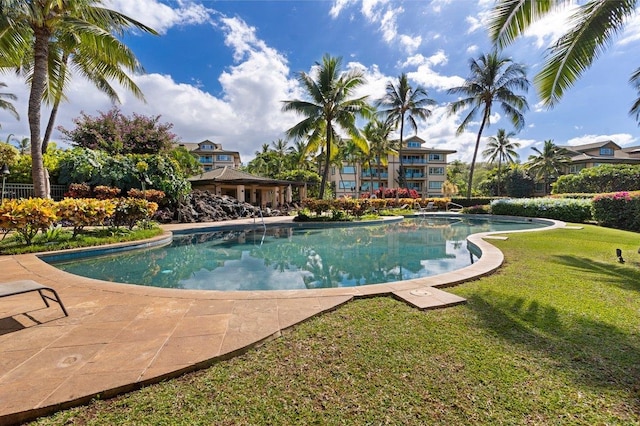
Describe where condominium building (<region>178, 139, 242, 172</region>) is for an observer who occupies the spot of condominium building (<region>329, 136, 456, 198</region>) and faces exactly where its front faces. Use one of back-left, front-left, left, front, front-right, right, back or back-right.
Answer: right

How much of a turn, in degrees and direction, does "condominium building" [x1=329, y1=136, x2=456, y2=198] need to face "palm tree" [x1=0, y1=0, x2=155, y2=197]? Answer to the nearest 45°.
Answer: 0° — it already faces it

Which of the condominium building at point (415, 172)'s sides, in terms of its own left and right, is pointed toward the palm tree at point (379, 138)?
front

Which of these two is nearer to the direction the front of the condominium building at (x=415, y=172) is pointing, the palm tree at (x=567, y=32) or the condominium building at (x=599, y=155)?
the palm tree

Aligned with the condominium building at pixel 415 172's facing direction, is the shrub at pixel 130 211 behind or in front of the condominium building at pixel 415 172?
in front

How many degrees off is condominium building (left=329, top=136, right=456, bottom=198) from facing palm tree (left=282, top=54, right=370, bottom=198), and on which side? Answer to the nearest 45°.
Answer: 0° — it already faces it

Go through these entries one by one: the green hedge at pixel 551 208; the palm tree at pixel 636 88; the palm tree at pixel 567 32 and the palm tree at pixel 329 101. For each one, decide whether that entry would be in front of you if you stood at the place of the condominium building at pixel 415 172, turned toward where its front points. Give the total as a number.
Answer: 4

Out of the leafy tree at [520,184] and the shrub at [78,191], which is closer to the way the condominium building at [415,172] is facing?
the shrub

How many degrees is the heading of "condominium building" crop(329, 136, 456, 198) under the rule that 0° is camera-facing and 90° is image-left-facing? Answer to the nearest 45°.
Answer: approximately 0°

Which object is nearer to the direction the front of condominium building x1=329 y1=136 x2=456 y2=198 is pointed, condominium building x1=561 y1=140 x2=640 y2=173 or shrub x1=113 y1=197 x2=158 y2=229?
the shrub

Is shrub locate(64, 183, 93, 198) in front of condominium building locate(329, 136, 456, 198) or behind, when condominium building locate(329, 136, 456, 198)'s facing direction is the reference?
in front

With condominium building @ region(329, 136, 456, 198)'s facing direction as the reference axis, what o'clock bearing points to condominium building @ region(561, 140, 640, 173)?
condominium building @ region(561, 140, 640, 173) is roughly at 9 o'clock from condominium building @ region(329, 136, 456, 198).

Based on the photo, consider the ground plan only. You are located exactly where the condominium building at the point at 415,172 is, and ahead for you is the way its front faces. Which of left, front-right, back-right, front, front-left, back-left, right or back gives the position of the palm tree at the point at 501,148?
left

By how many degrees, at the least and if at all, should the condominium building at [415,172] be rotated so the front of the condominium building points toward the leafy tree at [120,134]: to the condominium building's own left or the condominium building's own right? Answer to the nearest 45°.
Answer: approximately 45° to the condominium building's own right
